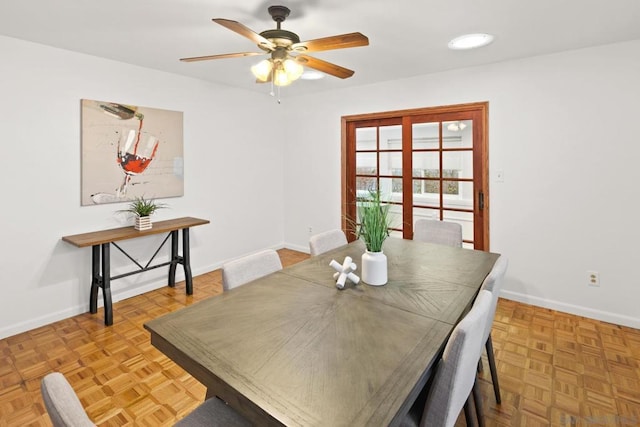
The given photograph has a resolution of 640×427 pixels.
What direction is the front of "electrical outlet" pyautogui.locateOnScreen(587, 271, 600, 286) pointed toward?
toward the camera

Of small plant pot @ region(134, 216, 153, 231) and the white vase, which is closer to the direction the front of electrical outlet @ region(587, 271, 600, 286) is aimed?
the white vase

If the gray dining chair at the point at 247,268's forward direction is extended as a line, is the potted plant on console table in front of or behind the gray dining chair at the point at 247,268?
behind

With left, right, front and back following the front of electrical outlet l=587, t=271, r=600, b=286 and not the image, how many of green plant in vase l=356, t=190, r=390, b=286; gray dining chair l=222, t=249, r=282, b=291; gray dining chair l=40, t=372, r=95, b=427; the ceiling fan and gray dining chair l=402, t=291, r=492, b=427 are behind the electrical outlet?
0

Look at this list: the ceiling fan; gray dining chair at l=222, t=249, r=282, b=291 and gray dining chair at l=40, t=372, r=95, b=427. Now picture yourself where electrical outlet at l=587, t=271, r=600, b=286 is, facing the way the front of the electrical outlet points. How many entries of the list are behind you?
0

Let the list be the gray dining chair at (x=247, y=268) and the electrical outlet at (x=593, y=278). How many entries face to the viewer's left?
0

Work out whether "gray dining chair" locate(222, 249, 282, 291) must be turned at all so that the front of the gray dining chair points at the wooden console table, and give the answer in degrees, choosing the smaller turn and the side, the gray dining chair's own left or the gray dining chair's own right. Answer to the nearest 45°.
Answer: approximately 180°

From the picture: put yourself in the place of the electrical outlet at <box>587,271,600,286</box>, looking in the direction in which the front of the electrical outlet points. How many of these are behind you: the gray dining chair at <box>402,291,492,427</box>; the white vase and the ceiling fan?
0

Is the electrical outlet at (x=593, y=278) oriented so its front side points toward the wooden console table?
no

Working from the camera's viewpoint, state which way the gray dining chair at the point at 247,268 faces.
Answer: facing the viewer and to the right of the viewer

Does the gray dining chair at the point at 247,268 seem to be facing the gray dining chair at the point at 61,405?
no

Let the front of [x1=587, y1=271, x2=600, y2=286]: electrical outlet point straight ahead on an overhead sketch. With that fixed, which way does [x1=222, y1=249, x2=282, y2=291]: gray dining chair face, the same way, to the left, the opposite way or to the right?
to the left

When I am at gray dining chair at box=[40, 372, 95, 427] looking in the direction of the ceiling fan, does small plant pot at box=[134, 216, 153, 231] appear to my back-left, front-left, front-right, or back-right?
front-left

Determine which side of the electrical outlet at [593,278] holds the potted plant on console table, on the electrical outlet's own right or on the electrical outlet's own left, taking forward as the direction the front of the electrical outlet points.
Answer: on the electrical outlet's own right

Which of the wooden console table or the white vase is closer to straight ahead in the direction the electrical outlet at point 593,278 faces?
the white vase

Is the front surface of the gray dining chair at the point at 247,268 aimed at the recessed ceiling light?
no

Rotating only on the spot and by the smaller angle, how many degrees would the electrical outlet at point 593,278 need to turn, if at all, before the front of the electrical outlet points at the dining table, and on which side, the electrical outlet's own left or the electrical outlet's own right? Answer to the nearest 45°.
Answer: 0° — it already faces it

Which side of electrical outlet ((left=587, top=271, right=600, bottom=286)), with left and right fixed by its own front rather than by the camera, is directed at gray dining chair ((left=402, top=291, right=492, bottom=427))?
front
